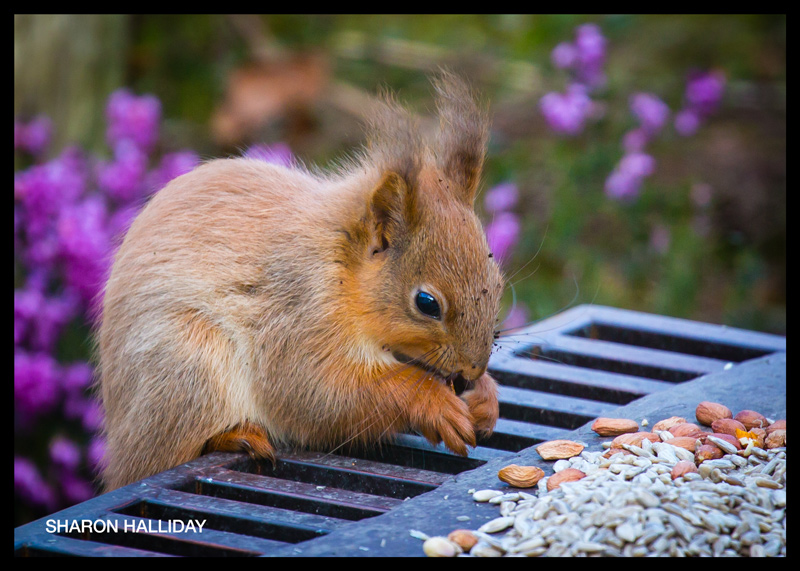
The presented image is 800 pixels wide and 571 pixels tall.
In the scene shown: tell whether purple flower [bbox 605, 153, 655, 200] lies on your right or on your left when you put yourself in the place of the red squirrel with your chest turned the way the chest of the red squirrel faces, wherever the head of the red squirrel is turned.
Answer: on your left

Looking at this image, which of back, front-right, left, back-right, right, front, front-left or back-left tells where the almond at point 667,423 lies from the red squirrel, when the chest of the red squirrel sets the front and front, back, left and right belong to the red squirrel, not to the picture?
front

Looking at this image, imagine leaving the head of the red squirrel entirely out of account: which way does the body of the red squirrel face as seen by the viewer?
to the viewer's right

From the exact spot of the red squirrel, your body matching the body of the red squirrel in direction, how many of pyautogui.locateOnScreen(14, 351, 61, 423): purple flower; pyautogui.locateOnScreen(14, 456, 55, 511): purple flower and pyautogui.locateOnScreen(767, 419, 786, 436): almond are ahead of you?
1

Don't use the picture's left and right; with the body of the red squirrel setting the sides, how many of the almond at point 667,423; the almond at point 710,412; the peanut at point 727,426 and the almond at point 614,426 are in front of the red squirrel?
4

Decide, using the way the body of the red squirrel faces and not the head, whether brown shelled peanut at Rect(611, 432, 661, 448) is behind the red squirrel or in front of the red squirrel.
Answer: in front

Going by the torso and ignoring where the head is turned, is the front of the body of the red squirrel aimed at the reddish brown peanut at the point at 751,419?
yes

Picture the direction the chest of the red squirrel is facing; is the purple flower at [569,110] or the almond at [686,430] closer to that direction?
the almond

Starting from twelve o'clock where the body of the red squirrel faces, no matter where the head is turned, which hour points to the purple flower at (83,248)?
The purple flower is roughly at 8 o'clock from the red squirrel.

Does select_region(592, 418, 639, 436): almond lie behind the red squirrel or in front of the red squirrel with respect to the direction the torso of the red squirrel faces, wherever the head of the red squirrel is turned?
in front

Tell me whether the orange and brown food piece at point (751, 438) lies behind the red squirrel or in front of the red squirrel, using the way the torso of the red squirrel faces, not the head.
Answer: in front

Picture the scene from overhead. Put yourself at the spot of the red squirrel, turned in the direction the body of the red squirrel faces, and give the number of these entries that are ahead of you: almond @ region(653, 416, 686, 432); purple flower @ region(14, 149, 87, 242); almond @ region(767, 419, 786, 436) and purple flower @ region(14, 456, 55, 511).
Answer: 2

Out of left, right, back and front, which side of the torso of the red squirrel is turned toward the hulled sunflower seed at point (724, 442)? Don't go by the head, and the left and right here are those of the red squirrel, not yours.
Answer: front

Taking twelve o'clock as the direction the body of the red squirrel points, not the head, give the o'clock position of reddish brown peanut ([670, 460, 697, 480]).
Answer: The reddish brown peanut is roughly at 1 o'clock from the red squirrel.
